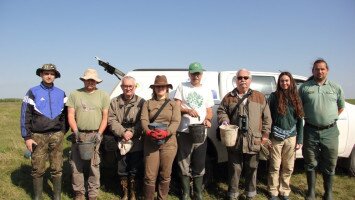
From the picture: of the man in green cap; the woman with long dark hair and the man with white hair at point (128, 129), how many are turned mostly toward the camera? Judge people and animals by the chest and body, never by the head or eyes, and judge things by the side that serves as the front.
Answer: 3

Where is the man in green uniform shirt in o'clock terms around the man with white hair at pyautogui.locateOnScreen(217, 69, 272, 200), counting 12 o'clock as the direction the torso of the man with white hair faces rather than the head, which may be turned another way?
The man in green uniform shirt is roughly at 8 o'clock from the man with white hair.

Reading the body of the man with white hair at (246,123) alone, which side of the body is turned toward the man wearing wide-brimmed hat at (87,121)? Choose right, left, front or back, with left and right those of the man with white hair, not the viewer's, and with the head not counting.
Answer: right

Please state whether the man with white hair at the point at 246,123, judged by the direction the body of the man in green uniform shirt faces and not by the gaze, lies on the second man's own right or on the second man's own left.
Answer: on the second man's own right
